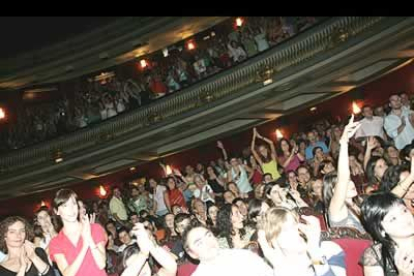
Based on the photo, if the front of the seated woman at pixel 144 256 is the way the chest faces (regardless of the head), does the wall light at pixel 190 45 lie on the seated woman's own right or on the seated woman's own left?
on the seated woman's own left

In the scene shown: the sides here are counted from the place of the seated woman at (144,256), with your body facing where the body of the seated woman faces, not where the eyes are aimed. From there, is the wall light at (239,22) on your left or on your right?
on your left

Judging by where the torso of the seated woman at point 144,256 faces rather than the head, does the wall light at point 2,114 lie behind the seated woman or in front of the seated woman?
behind

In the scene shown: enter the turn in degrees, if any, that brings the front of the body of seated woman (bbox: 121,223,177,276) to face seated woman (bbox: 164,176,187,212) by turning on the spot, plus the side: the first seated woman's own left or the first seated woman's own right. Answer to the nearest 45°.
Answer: approximately 135° to the first seated woman's own left

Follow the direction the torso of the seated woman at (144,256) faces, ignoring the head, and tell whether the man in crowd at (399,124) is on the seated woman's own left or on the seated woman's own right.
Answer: on the seated woman's own left

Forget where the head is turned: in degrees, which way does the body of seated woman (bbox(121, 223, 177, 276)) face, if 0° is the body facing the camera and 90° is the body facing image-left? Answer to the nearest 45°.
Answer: approximately 315°

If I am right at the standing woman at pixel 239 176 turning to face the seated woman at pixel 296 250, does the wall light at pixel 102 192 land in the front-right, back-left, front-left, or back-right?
back-right

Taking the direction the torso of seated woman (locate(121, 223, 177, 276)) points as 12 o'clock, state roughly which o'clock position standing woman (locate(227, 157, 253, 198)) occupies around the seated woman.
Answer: The standing woman is roughly at 8 o'clock from the seated woman.

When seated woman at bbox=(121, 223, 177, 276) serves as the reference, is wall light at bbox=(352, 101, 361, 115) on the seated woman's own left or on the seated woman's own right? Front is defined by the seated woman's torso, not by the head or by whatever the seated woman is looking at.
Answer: on the seated woman's own left
